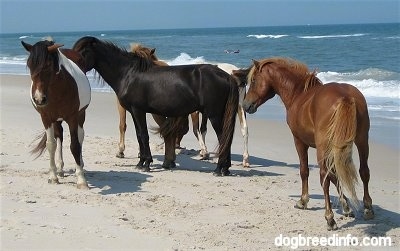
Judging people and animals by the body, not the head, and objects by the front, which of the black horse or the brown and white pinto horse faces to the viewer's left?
the black horse

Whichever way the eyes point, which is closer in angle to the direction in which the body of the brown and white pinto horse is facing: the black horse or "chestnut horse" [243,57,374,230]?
the chestnut horse

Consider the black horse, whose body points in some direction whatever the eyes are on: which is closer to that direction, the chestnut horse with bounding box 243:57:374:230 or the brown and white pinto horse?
the brown and white pinto horse

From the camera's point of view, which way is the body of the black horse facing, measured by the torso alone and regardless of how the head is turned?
to the viewer's left

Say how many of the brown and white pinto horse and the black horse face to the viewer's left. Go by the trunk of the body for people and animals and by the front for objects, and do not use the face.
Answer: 1

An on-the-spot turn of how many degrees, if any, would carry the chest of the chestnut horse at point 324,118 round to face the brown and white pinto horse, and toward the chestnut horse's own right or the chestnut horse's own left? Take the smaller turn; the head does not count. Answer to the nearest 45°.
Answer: approximately 45° to the chestnut horse's own left

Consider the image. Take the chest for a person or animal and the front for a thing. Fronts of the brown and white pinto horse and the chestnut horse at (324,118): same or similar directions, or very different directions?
very different directions

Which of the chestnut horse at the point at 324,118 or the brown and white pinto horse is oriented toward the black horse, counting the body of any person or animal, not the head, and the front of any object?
the chestnut horse

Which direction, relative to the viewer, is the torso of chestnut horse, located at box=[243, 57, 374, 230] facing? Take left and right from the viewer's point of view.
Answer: facing away from the viewer and to the left of the viewer

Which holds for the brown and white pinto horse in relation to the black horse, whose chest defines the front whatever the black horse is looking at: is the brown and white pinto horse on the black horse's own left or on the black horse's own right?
on the black horse's own left

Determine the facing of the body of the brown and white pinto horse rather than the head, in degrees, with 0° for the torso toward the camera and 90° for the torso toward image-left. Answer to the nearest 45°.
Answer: approximately 0°
